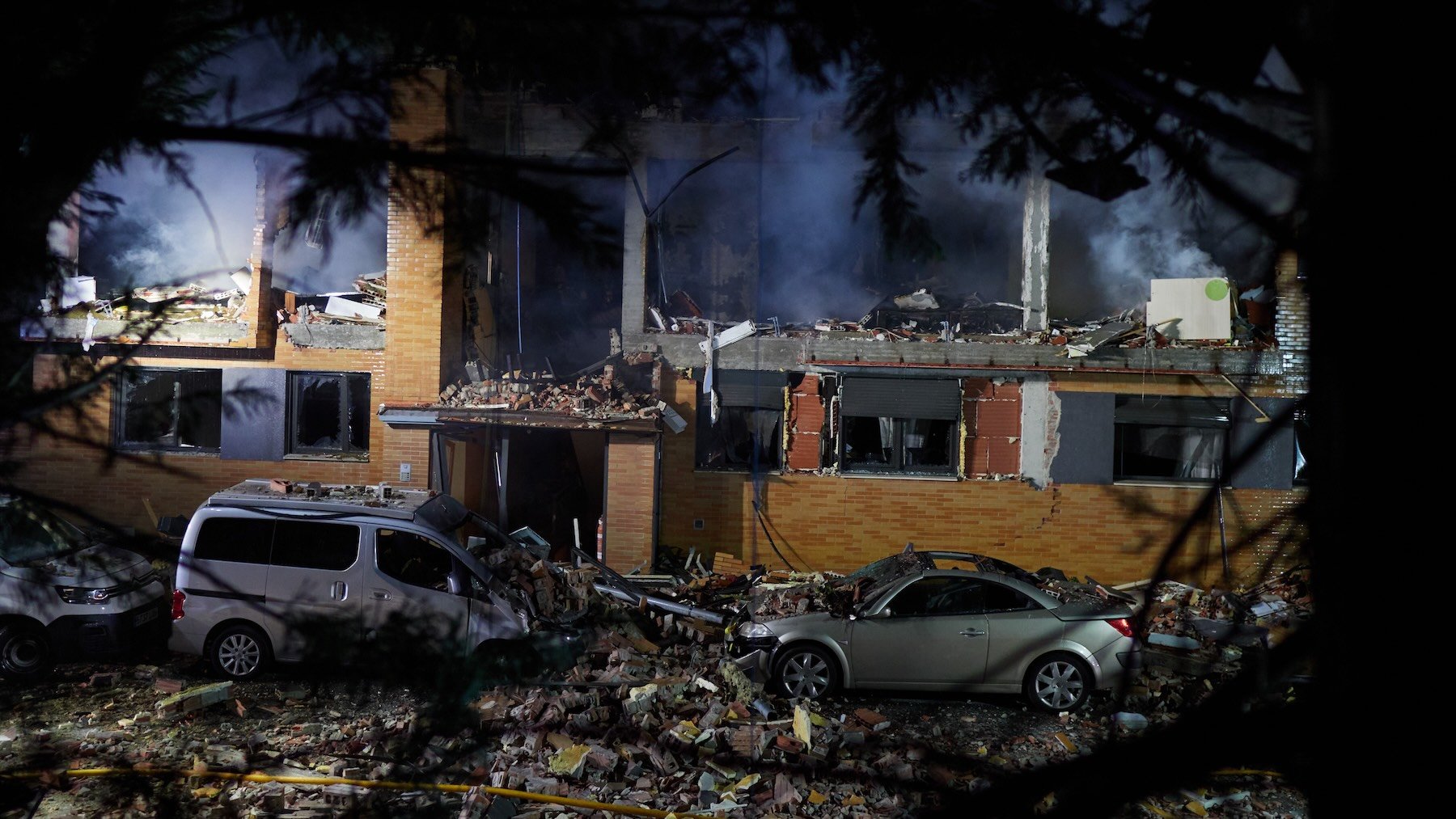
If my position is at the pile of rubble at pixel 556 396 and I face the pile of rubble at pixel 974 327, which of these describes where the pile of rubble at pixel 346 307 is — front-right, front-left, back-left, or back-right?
back-left

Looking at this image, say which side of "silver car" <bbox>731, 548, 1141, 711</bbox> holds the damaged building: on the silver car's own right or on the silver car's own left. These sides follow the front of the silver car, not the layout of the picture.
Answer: on the silver car's own right

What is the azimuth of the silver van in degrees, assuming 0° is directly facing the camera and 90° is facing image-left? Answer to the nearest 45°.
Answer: approximately 270°

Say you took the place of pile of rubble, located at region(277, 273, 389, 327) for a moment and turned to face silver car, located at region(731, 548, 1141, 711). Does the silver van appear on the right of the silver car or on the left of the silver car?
right

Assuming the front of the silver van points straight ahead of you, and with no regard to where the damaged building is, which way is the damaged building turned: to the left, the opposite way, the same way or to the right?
to the right

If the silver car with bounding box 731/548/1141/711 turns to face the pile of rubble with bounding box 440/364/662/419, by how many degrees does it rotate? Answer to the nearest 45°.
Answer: approximately 45° to its right

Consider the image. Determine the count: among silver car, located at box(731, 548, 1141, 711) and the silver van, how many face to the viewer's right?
1

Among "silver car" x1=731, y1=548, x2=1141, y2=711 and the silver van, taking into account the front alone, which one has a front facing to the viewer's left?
the silver car

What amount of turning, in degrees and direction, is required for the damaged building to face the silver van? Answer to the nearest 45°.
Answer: approximately 45° to its right

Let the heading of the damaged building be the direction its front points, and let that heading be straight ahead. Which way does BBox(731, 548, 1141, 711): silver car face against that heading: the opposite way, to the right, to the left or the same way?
to the right

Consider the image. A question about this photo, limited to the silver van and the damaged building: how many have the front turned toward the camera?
1

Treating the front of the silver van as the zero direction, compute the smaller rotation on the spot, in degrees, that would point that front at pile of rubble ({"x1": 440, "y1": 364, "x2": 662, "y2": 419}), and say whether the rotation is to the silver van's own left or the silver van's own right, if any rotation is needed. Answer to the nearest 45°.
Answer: approximately 45° to the silver van's own left

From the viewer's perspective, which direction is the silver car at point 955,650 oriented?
to the viewer's left

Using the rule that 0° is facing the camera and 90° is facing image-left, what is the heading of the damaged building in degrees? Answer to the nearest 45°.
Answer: approximately 0°
